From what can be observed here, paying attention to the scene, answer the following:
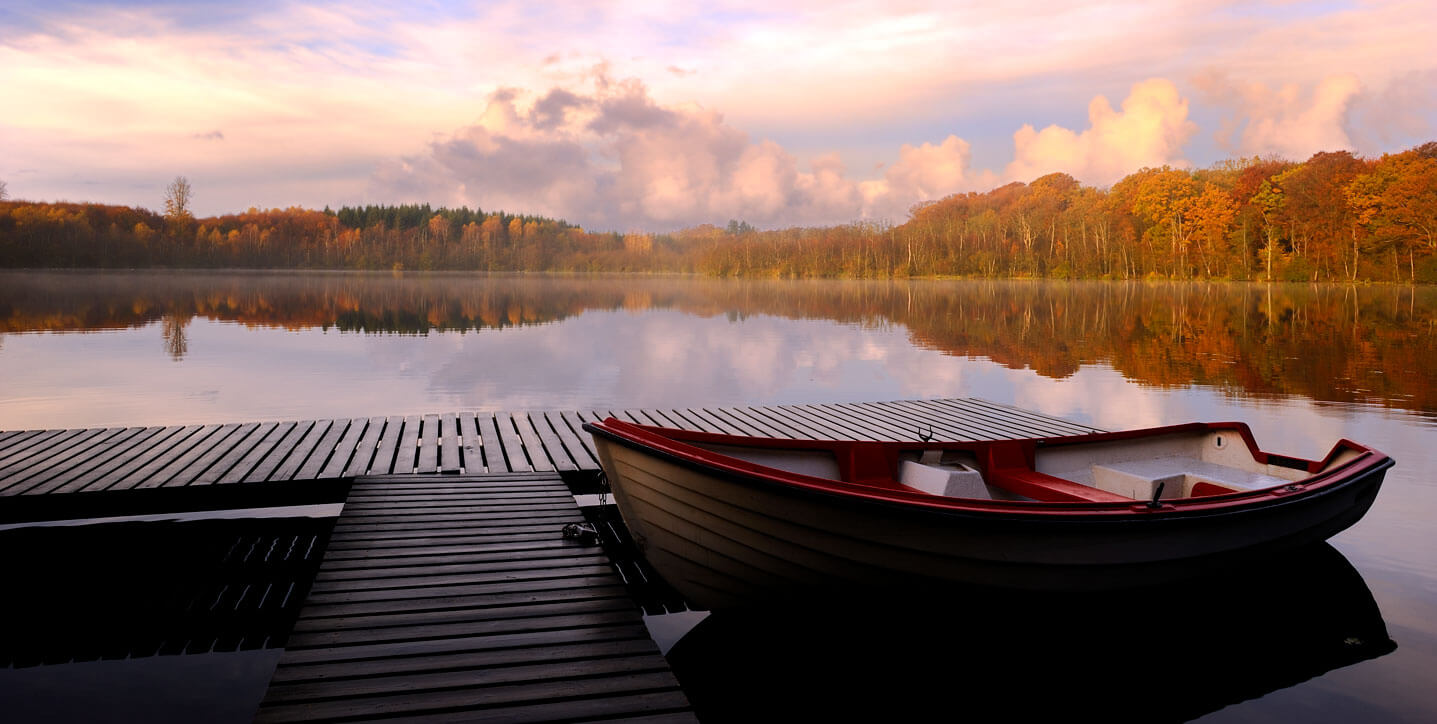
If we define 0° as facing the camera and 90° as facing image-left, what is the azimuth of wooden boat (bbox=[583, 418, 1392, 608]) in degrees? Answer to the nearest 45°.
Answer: approximately 45°

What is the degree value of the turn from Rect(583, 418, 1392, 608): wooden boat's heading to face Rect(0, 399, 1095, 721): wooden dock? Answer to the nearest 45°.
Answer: approximately 45° to its right
